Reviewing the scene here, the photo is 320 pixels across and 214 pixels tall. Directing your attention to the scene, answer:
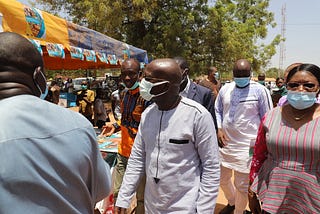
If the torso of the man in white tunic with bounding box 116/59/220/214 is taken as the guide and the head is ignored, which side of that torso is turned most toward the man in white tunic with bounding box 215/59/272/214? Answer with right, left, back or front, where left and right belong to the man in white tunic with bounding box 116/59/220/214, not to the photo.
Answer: back

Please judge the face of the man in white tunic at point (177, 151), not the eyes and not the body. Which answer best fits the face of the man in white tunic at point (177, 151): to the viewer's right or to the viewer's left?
to the viewer's left

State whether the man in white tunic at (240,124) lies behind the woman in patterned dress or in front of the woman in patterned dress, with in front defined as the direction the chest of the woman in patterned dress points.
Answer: behind

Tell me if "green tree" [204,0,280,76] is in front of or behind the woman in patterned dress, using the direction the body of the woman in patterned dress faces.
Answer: behind

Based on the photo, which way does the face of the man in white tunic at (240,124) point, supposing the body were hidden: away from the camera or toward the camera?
toward the camera

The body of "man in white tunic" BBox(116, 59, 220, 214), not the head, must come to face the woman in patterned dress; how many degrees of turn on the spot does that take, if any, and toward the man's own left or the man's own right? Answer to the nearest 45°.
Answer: approximately 135° to the man's own left

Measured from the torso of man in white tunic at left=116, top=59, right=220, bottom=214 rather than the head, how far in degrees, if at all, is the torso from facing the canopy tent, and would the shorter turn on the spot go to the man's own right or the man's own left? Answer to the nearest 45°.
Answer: approximately 90° to the man's own right

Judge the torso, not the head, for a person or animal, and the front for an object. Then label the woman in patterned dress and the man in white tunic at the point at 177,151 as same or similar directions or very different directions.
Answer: same or similar directions

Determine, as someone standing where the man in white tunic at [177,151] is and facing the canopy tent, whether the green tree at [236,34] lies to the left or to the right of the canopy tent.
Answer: right

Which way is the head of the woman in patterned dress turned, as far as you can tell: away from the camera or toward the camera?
toward the camera

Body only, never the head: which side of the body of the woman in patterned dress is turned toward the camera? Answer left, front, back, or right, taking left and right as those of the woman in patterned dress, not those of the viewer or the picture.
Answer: front

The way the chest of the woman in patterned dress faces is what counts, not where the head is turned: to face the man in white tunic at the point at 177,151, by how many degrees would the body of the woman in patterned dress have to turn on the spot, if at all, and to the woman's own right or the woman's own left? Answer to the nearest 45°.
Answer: approximately 45° to the woman's own right

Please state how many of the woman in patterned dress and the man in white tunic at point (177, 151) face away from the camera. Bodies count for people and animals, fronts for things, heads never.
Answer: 0

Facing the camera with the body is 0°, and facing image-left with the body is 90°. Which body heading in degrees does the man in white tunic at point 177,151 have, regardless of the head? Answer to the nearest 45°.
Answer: approximately 45°

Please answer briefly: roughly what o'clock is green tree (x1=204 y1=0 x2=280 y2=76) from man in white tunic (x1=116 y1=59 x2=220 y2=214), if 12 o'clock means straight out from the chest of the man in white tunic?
The green tree is roughly at 5 o'clock from the man in white tunic.
